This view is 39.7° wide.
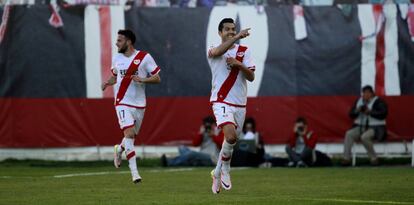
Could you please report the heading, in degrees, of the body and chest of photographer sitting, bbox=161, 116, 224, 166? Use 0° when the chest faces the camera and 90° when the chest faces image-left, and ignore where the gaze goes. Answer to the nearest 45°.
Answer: approximately 45°

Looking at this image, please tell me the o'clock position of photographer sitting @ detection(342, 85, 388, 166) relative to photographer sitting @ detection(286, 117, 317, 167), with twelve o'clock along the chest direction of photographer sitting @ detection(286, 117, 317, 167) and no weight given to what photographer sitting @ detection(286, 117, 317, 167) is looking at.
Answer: photographer sitting @ detection(342, 85, 388, 166) is roughly at 8 o'clock from photographer sitting @ detection(286, 117, 317, 167).

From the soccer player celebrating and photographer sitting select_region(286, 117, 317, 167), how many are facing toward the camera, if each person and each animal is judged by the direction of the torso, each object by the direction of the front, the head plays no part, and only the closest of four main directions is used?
2

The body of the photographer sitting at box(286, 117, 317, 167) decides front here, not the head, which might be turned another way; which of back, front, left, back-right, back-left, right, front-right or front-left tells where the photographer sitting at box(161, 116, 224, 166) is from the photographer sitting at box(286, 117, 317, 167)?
right

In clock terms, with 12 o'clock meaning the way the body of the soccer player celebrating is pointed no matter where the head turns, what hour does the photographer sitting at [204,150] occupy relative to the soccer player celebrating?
The photographer sitting is roughly at 6 o'clock from the soccer player celebrating.

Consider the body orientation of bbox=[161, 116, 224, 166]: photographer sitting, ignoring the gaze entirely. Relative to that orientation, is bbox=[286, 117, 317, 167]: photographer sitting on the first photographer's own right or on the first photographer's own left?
on the first photographer's own left

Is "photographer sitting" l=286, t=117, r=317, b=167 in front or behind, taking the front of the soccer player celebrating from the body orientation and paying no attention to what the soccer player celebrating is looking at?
behind

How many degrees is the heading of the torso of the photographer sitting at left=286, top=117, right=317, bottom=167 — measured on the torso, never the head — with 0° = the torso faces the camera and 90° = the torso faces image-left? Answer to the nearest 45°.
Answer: approximately 0°

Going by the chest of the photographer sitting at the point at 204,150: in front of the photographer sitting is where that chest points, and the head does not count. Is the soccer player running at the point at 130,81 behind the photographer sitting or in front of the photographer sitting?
in front
